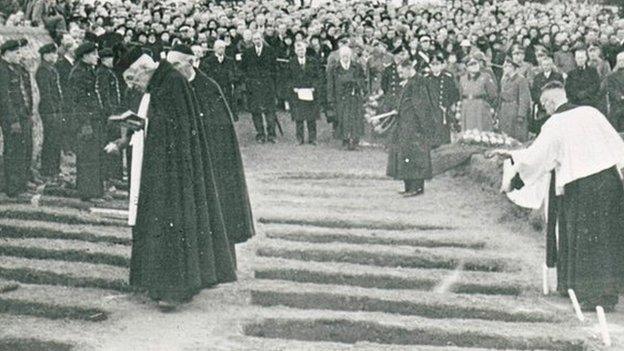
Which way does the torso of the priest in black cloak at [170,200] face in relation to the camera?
to the viewer's left

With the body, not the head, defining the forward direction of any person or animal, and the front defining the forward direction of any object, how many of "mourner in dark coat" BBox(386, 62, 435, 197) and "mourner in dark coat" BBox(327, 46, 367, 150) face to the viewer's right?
0

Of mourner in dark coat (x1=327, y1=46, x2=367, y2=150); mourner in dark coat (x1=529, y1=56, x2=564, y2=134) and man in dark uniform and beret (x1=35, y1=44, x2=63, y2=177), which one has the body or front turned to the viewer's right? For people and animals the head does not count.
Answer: the man in dark uniform and beret

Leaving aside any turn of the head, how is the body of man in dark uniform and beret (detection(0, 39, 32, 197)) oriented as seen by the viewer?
to the viewer's right

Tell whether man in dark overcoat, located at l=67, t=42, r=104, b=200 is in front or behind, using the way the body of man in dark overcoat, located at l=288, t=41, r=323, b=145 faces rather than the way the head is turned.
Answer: in front

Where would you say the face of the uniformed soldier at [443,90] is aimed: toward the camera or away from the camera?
toward the camera

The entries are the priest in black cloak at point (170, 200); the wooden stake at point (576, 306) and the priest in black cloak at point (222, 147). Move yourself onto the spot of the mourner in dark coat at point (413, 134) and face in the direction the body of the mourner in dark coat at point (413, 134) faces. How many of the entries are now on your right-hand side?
0

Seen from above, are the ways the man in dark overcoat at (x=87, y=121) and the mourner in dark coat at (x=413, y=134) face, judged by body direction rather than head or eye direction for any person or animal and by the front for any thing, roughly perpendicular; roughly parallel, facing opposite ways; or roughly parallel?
roughly parallel, facing opposite ways

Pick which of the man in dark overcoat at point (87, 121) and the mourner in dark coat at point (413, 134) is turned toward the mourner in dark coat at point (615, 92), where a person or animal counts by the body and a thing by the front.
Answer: the man in dark overcoat

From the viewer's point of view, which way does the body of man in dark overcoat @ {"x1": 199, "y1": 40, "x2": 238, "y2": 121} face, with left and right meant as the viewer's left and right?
facing the viewer

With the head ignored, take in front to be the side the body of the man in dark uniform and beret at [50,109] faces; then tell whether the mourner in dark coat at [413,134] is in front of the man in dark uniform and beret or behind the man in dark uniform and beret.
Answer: in front

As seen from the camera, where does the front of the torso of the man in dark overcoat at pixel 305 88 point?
toward the camera

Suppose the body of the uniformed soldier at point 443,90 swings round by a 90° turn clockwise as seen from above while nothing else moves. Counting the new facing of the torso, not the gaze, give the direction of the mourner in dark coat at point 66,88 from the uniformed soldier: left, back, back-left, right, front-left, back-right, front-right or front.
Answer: front-left

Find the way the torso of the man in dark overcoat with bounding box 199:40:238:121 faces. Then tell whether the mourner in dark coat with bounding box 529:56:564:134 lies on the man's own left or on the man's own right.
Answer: on the man's own left

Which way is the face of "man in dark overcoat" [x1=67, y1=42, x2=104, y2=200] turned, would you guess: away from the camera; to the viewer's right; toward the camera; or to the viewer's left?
to the viewer's right

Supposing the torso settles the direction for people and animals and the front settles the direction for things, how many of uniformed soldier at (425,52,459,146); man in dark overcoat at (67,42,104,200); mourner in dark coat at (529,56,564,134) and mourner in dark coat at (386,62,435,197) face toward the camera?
2
